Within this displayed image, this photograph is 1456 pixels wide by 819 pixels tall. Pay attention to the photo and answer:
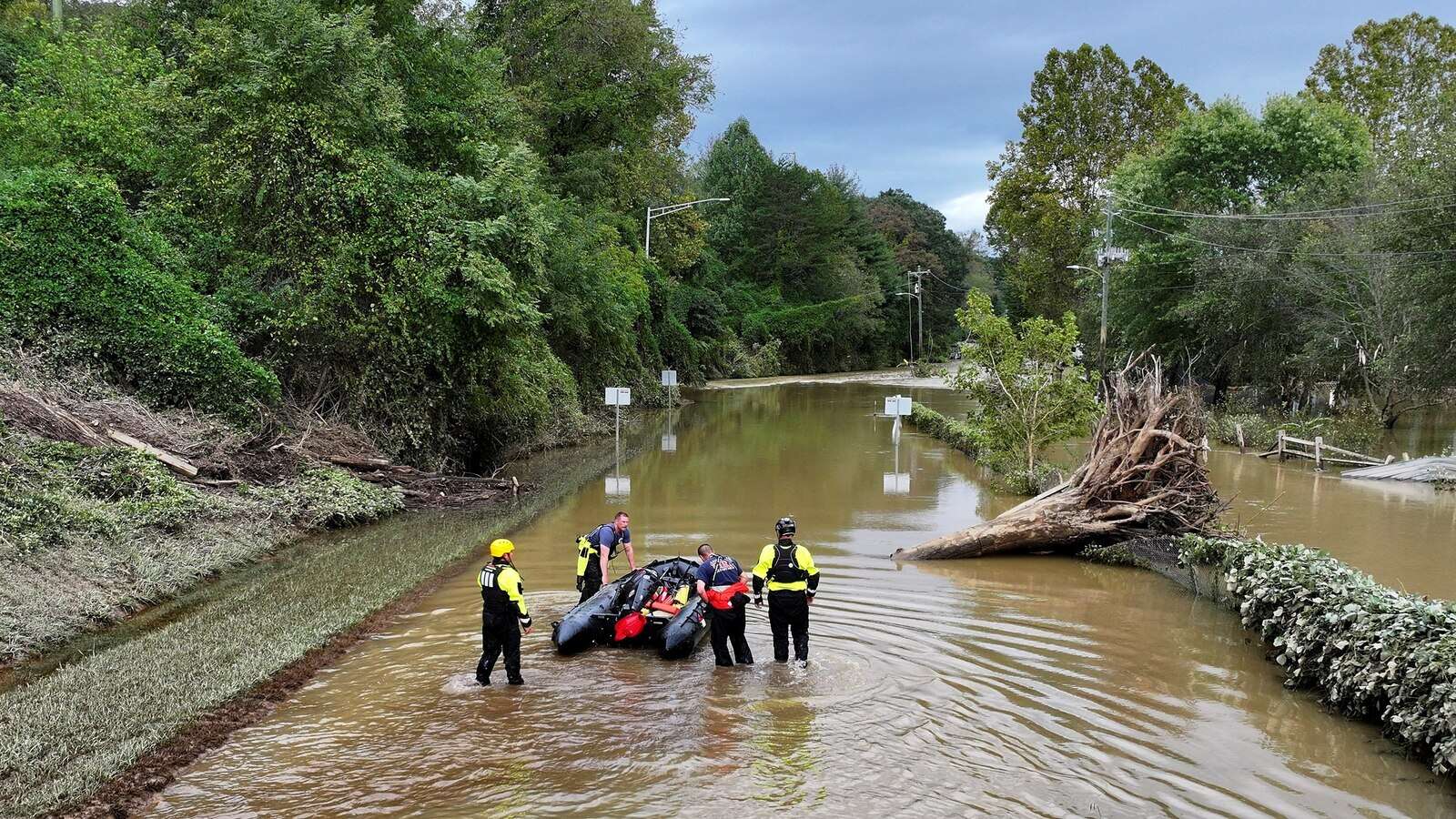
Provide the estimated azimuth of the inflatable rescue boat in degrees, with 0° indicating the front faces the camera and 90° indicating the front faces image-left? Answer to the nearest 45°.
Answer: approximately 225°

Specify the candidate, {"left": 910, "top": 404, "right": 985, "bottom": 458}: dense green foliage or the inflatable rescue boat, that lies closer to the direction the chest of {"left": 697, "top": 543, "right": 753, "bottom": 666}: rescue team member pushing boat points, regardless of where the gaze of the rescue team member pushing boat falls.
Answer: the inflatable rescue boat

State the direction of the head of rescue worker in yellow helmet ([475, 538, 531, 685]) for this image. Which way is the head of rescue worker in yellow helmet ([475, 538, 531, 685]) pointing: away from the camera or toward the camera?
away from the camera

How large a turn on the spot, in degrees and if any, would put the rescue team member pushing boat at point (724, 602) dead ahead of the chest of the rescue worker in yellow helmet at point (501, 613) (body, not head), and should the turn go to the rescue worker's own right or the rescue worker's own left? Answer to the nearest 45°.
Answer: approximately 45° to the rescue worker's own right

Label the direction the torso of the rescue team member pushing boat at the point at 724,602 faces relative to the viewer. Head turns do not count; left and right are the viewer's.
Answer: facing away from the viewer and to the left of the viewer

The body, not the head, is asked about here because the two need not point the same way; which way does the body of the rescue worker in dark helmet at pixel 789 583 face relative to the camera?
away from the camera

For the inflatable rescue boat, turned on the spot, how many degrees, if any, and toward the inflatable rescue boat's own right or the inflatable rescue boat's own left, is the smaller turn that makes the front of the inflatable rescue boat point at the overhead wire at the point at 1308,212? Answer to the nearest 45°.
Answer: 0° — it already faces it

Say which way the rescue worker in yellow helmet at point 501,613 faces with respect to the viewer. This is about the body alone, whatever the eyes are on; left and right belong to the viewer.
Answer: facing away from the viewer and to the right of the viewer
